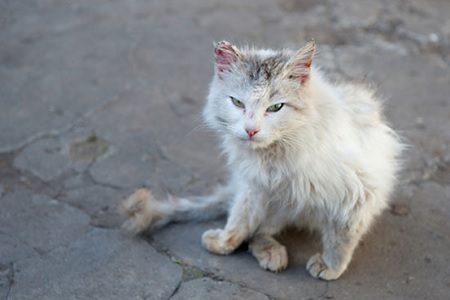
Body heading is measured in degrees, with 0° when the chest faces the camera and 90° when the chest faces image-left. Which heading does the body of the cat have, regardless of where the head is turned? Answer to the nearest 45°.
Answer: approximately 45°
